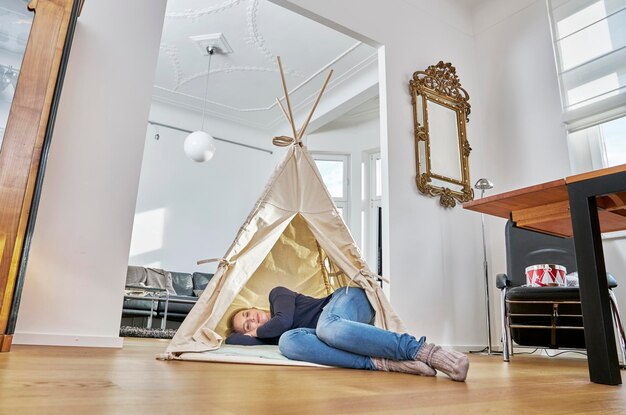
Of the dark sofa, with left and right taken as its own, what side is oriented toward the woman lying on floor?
front

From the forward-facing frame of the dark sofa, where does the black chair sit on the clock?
The black chair is roughly at 11 o'clock from the dark sofa.

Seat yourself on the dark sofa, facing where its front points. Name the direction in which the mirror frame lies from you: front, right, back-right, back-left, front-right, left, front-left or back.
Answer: front-left

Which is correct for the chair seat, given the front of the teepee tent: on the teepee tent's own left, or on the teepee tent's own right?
on the teepee tent's own left

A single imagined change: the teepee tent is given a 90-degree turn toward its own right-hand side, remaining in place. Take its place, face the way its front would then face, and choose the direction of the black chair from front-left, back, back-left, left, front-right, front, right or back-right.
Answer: back

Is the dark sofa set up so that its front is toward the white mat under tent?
yes

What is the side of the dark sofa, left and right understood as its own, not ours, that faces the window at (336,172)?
left

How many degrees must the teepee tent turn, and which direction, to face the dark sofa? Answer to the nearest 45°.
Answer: approximately 135° to its right

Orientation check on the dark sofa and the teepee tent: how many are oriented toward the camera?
2
